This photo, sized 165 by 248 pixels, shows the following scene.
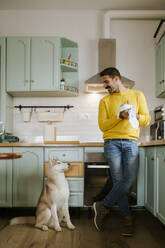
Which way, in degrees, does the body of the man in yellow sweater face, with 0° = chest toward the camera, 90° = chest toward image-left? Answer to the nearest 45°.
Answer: approximately 0°

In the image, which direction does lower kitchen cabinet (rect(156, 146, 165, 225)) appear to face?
to the viewer's left

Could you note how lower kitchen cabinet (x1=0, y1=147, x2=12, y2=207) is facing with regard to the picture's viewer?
facing the viewer

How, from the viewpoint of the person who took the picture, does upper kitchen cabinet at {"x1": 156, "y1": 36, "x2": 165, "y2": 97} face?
facing to the left of the viewer

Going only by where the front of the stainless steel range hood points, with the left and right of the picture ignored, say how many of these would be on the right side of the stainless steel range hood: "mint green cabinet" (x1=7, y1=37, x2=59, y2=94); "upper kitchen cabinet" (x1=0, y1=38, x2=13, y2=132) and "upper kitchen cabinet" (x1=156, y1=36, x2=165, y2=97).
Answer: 2

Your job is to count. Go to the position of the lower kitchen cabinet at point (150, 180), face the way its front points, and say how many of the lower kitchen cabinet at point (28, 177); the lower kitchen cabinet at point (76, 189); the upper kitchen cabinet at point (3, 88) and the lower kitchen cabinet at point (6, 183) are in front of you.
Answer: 4

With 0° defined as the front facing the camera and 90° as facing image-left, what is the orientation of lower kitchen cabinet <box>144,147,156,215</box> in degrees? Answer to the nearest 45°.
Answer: approximately 90°

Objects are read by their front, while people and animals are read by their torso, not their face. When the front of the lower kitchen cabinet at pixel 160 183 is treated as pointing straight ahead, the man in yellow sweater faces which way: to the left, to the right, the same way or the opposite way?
to the left
